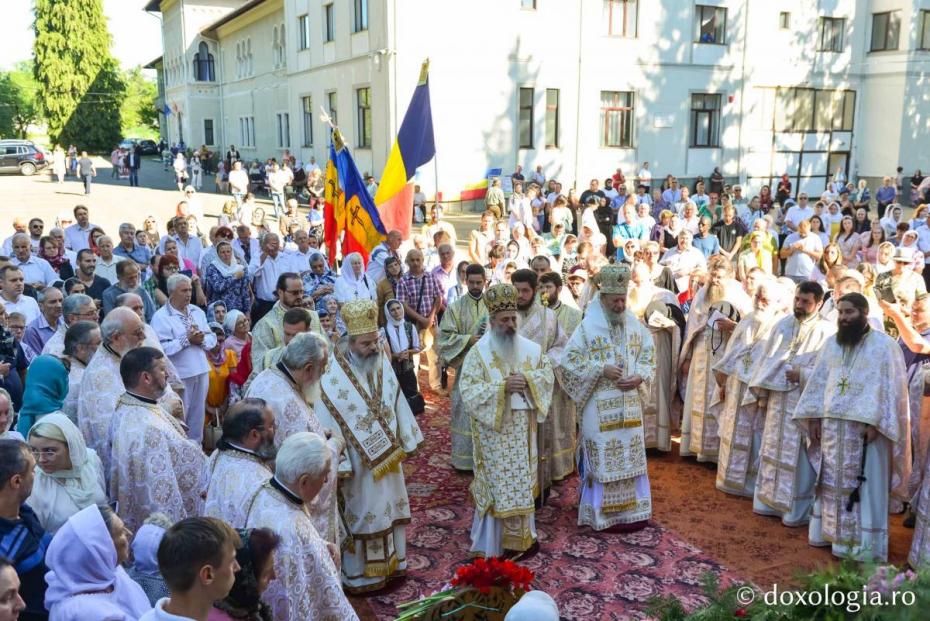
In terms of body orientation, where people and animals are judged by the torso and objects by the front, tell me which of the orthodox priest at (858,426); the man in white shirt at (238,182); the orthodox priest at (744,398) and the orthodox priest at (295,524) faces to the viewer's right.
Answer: the orthodox priest at (295,524)

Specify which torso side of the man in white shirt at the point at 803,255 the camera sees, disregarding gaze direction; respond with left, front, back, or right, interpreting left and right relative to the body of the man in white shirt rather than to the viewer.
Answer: front

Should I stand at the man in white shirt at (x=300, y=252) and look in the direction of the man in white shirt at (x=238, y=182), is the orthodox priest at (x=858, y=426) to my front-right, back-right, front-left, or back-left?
back-right

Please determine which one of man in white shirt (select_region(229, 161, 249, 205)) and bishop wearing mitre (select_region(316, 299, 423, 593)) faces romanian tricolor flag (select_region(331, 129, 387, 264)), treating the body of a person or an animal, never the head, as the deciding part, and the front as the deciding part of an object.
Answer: the man in white shirt

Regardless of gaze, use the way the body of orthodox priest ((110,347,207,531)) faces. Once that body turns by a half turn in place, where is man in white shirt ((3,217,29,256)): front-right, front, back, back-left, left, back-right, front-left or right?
right

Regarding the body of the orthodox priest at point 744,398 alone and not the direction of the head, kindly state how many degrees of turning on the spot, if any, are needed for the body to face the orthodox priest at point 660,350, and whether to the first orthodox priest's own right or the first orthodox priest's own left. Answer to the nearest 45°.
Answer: approximately 90° to the first orthodox priest's own right

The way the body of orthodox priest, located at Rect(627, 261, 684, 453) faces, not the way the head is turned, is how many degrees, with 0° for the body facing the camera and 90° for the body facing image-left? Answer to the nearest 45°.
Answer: approximately 45°

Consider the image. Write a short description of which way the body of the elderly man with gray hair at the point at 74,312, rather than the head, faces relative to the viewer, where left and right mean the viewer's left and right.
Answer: facing to the right of the viewer

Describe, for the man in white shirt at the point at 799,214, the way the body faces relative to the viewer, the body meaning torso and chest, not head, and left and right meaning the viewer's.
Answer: facing the viewer

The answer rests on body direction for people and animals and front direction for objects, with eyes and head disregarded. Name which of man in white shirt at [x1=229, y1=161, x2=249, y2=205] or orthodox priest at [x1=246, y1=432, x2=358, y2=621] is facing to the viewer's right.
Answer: the orthodox priest

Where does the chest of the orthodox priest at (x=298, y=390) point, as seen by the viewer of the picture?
to the viewer's right

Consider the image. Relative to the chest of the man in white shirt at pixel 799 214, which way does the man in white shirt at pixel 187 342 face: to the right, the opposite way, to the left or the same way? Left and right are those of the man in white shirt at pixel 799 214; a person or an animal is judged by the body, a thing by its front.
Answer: to the left

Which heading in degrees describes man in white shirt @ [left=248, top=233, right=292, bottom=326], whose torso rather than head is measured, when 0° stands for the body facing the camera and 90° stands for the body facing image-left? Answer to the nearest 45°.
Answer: approximately 315°

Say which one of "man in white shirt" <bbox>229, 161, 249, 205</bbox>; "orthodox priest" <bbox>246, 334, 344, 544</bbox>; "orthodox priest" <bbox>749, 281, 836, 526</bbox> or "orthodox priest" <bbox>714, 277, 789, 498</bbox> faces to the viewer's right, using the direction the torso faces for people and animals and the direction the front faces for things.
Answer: "orthodox priest" <bbox>246, 334, 344, 544</bbox>

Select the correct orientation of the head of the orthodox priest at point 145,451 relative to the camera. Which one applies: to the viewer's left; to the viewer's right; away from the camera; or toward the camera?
to the viewer's right

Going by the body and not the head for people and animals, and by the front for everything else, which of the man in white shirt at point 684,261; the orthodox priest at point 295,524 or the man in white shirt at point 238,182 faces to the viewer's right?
the orthodox priest
